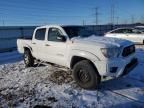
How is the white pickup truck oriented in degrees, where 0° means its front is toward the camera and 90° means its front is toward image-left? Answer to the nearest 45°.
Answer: approximately 315°
